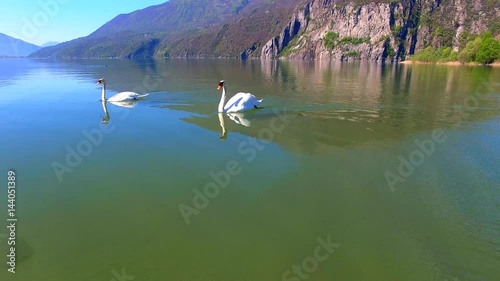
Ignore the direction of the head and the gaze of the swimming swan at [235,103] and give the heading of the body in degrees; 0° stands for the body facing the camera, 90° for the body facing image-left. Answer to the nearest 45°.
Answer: approximately 90°
